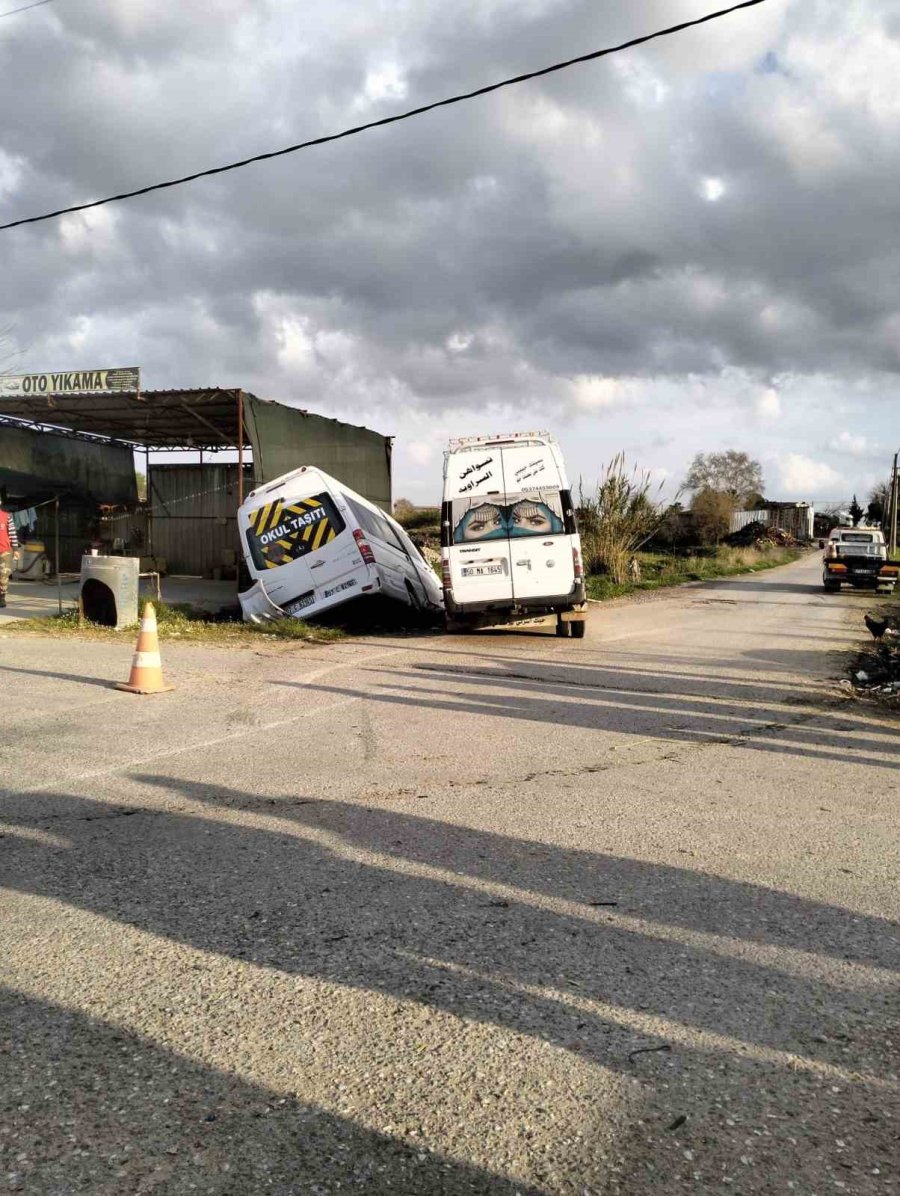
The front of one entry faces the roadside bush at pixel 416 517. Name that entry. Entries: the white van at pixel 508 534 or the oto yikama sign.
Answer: the white van

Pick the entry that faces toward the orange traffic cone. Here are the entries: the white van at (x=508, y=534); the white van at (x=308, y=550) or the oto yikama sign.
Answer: the oto yikama sign

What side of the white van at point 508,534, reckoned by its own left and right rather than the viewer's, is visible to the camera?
back

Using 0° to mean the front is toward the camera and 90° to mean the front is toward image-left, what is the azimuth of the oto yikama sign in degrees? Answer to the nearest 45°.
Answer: approximately 0°

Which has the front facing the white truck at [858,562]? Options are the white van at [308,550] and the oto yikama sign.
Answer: the white van

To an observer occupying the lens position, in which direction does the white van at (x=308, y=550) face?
facing away from the viewer and to the right of the viewer

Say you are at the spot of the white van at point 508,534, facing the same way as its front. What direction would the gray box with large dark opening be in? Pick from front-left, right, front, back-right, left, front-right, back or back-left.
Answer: left

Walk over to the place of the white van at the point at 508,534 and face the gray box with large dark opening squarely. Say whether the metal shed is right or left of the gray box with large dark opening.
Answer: right

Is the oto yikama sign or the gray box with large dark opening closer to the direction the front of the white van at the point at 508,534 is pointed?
the oto yikama sign
